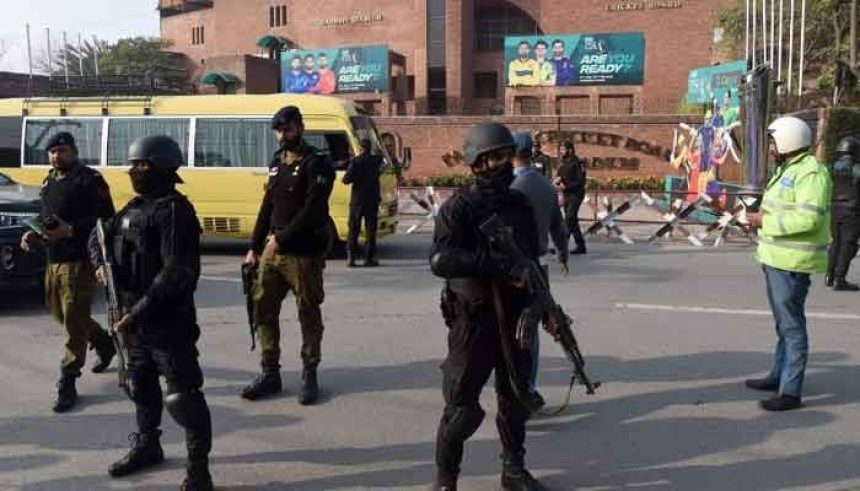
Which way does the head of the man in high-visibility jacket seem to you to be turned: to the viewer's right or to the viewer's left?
to the viewer's left

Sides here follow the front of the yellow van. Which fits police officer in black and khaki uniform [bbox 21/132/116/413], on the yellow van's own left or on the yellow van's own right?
on the yellow van's own right

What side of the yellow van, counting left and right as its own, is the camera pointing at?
right

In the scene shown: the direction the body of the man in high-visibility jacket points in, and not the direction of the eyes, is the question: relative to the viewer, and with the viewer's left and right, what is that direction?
facing to the left of the viewer

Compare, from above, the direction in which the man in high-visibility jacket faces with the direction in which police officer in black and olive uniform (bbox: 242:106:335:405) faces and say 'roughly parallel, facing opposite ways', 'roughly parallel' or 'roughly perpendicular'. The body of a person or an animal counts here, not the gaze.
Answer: roughly perpendicular

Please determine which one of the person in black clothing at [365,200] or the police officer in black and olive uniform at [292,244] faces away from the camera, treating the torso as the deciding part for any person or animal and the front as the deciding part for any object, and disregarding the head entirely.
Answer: the person in black clothing

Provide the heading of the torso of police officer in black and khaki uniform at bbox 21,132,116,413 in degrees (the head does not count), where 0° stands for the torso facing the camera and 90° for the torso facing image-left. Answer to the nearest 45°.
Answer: approximately 45°

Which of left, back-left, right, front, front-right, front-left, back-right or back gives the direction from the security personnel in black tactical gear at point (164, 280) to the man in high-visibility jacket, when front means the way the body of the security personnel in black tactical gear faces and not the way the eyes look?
back-left

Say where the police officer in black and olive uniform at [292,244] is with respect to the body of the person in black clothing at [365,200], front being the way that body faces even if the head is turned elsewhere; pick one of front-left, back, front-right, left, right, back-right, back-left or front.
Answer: back

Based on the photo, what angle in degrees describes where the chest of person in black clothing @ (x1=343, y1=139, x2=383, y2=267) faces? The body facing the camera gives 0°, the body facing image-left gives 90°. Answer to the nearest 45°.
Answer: approximately 180°

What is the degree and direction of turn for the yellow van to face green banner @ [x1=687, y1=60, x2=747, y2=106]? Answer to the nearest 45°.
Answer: approximately 45° to its left
